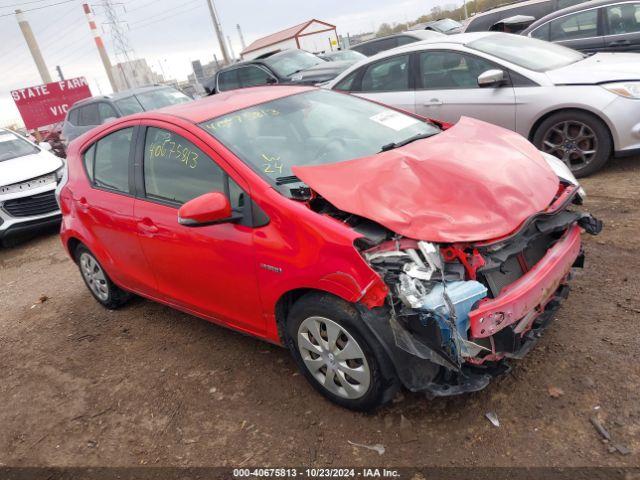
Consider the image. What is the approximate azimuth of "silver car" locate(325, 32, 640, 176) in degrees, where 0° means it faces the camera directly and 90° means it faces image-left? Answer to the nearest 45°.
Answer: approximately 315°

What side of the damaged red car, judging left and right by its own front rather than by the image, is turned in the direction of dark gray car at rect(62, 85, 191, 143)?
back

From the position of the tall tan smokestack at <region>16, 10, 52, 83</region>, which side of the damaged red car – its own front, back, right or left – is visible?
back

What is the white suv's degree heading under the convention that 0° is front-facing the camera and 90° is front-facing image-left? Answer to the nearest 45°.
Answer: approximately 315°

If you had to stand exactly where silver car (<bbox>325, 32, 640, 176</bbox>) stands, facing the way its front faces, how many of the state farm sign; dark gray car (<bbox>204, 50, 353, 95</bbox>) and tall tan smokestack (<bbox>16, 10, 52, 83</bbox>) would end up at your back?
3

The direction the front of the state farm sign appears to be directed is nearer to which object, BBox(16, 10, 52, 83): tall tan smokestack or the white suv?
the white suv

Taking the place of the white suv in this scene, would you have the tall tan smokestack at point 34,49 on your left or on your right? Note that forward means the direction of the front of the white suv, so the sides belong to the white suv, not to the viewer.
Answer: on your left
